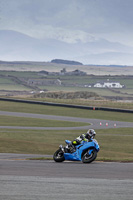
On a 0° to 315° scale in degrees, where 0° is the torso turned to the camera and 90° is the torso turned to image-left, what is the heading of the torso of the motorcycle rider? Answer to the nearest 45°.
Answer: approximately 270°
